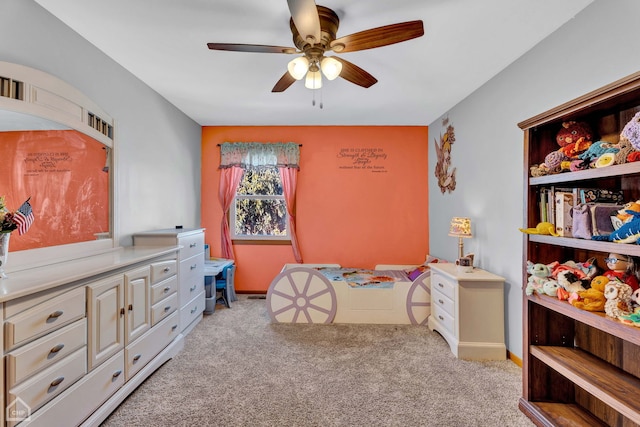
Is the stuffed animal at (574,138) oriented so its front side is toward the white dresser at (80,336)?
yes

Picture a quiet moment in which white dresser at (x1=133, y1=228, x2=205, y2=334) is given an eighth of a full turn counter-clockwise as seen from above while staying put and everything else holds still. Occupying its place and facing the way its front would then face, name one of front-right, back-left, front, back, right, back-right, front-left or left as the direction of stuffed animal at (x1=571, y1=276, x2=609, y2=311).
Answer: front-right

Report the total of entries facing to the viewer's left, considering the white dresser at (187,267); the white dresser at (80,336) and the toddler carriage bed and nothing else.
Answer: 1

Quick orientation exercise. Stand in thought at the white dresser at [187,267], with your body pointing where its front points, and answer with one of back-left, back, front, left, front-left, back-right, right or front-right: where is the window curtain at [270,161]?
left

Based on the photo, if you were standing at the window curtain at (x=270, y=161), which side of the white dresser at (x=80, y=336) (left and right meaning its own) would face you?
left

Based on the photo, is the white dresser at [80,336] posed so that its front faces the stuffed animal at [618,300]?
yes

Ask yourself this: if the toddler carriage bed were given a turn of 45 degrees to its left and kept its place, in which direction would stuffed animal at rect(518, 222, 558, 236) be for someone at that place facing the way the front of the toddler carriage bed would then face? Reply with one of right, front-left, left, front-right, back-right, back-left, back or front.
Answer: left

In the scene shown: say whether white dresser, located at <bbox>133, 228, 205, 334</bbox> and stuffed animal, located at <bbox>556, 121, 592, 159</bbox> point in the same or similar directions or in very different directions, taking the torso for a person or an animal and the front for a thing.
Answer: very different directions

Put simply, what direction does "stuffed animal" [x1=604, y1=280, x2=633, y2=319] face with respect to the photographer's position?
facing the viewer and to the left of the viewer

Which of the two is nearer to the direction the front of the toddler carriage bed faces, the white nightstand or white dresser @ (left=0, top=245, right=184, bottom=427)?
the white dresser

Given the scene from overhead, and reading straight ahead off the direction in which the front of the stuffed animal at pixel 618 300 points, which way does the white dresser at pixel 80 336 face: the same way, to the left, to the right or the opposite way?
the opposite way

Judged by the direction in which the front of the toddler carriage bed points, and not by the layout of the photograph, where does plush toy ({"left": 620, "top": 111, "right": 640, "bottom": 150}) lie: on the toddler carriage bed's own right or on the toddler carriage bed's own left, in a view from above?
on the toddler carriage bed's own left

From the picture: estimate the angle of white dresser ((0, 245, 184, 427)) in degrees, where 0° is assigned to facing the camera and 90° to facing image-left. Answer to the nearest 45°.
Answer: approximately 315°

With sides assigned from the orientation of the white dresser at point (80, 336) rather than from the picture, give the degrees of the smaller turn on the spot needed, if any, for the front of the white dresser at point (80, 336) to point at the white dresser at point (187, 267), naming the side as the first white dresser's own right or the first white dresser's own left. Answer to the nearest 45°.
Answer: approximately 90° to the first white dresser's own left

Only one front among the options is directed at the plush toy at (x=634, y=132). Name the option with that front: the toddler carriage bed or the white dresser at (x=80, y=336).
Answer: the white dresser

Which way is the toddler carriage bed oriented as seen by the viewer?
to the viewer's left
